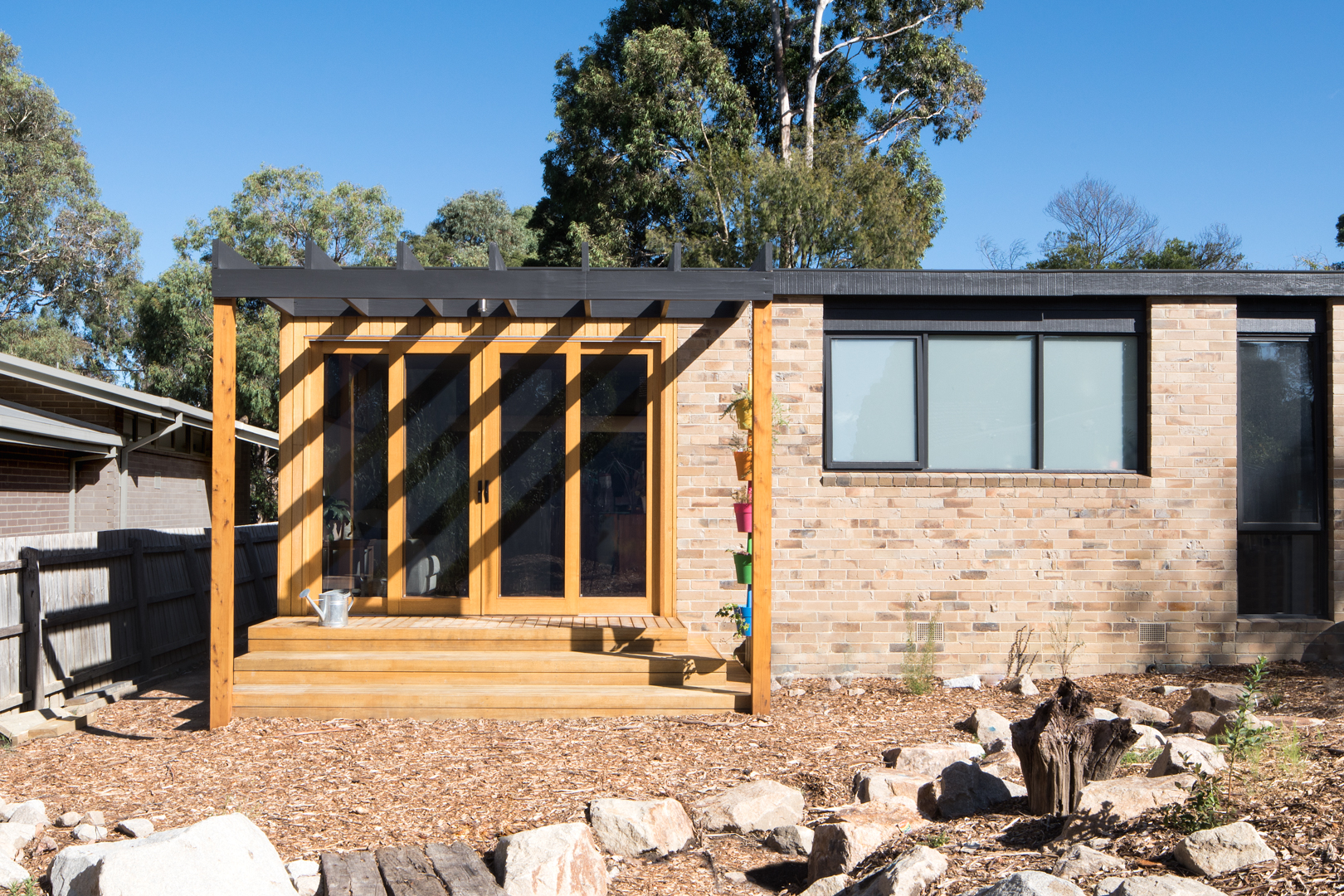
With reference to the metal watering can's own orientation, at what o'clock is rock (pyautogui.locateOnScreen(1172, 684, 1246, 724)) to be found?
The rock is roughly at 7 o'clock from the metal watering can.

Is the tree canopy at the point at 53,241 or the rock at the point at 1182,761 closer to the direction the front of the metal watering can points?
the tree canopy

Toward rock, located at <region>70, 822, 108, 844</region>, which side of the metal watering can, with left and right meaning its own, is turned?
left

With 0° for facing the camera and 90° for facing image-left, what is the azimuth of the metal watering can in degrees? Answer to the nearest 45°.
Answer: approximately 90°

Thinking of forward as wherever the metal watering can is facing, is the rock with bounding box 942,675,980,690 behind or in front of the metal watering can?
behind

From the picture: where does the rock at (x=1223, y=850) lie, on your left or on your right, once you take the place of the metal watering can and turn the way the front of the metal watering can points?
on your left

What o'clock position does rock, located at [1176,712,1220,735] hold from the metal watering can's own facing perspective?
The rock is roughly at 7 o'clock from the metal watering can.

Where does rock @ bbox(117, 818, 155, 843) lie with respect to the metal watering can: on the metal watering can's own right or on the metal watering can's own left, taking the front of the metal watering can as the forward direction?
on the metal watering can's own left

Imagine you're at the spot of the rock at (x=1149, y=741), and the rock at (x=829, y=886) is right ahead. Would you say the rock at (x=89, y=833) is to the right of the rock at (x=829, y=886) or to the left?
right
